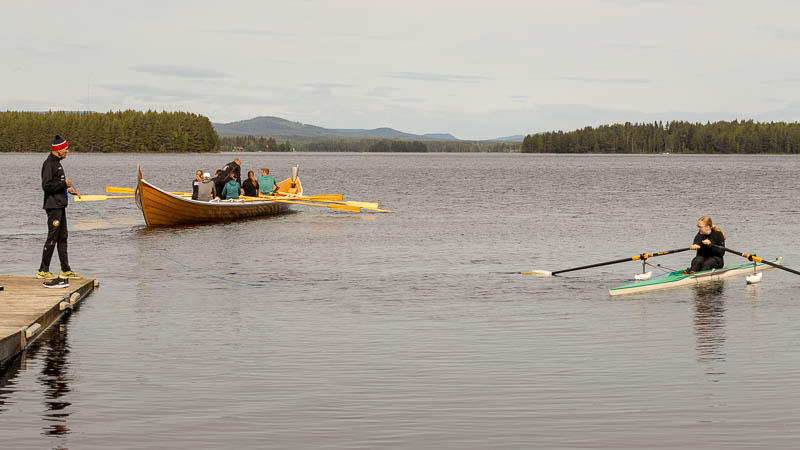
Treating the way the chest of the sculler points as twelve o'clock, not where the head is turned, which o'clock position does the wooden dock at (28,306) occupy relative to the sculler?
The wooden dock is roughly at 12 o'clock from the sculler.

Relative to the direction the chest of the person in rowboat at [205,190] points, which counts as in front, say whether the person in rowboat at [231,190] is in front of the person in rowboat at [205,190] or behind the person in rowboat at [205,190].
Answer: in front

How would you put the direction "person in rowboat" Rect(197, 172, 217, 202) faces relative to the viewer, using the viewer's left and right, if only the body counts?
facing away from the viewer and to the right of the viewer

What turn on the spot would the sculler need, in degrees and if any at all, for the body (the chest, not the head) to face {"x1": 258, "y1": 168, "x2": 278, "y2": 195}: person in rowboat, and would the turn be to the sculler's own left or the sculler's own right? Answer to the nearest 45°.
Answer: approximately 90° to the sculler's own right

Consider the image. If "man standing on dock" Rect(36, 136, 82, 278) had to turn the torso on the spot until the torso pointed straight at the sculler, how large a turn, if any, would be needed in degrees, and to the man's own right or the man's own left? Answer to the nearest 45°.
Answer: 0° — they already face them

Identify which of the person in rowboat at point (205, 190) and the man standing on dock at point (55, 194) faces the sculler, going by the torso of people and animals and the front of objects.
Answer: the man standing on dock

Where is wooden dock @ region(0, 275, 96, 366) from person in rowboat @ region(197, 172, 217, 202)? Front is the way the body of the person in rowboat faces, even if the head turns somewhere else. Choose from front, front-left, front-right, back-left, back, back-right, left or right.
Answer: back-right

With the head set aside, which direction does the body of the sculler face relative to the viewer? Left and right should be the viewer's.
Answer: facing the viewer and to the left of the viewer

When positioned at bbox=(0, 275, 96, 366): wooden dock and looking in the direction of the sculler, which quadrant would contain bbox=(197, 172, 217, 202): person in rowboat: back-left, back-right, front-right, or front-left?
front-left

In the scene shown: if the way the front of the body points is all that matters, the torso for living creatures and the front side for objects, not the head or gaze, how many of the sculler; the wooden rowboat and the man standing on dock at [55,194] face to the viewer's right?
1

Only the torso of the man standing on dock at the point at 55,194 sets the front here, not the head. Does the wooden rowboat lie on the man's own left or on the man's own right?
on the man's own left

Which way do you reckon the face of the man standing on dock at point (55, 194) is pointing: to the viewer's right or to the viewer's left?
to the viewer's right

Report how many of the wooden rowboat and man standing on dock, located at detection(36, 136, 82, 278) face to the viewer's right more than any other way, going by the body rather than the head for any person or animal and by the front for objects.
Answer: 1

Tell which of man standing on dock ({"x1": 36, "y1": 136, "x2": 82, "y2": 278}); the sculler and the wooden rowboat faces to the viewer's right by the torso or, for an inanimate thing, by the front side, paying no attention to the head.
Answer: the man standing on dock

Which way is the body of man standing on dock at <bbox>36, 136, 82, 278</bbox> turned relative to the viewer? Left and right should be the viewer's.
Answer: facing to the right of the viewer
